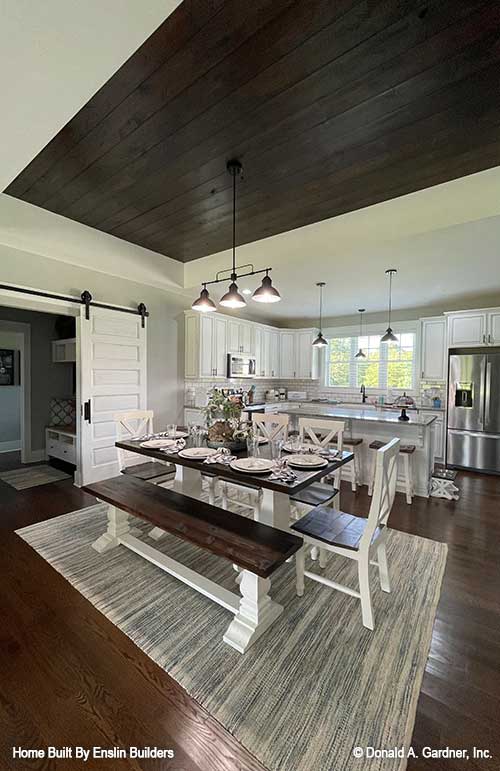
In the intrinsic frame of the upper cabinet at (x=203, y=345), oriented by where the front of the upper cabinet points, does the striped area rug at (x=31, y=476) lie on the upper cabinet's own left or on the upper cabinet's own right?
on the upper cabinet's own right

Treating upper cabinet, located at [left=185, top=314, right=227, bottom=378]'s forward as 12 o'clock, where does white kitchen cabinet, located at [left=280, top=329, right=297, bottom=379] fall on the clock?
The white kitchen cabinet is roughly at 9 o'clock from the upper cabinet.

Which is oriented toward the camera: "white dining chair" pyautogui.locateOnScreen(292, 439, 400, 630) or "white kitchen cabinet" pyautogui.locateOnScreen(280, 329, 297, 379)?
the white kitchen cabinet

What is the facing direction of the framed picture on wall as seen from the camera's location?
facing the viewer and to the right of the viewer

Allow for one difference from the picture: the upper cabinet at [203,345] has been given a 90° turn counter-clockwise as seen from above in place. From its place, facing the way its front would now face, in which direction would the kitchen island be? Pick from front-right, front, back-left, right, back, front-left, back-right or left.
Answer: right

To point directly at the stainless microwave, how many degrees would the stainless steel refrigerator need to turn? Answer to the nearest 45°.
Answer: approximately 45° to its right

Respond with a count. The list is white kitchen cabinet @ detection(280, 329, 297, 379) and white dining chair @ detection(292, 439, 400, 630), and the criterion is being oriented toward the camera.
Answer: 1

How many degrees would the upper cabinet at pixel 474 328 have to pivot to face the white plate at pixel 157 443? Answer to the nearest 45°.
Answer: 0° — it already faces it

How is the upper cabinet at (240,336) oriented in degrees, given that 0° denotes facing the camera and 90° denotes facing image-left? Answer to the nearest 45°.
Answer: approximately 315°

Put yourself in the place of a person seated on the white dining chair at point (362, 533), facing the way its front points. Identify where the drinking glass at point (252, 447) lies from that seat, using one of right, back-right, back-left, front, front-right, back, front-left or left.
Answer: front

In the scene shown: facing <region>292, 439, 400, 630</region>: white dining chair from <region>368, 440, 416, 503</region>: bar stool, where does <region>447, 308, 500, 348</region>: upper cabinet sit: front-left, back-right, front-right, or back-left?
back-left

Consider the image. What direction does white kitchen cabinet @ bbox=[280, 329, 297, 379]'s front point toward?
toward the camera

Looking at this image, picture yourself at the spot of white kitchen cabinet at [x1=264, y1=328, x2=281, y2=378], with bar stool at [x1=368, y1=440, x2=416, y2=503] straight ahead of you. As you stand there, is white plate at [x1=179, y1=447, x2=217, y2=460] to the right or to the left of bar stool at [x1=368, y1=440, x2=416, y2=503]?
right

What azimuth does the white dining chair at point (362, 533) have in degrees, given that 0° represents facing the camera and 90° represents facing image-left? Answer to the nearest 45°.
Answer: approximately 135°
